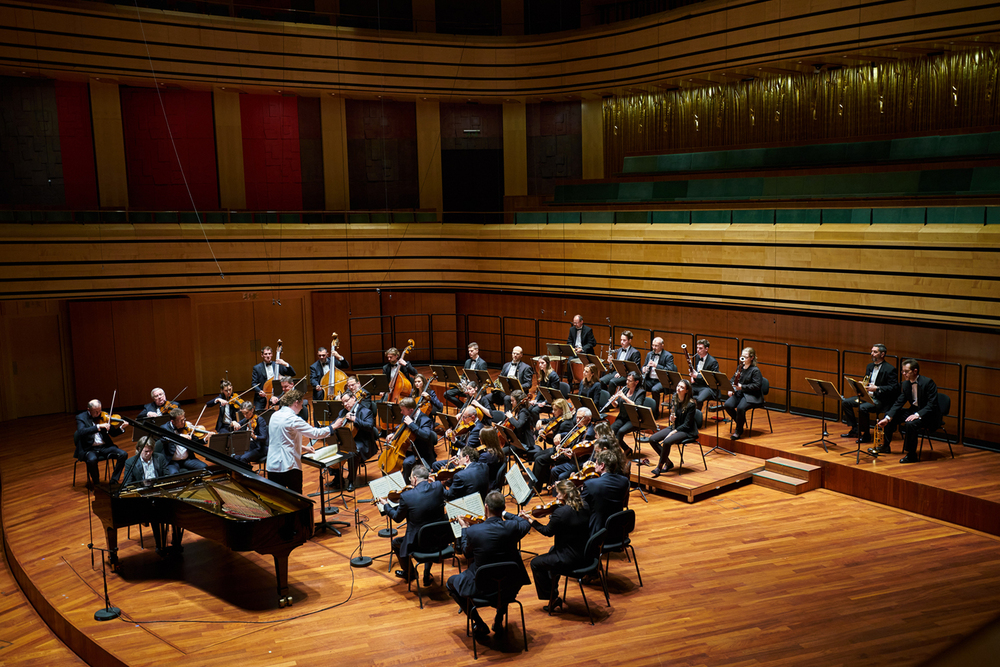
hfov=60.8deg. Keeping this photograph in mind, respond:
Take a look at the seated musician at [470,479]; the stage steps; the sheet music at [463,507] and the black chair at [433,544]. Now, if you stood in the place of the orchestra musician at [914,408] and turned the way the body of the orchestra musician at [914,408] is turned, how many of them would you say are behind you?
0

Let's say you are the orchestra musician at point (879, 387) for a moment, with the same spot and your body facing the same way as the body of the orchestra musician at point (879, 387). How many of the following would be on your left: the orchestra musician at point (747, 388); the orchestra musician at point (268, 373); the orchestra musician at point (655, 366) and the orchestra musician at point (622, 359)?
0

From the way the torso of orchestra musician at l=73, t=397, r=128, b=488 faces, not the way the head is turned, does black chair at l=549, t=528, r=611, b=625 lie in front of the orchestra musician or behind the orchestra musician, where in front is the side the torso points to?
in front

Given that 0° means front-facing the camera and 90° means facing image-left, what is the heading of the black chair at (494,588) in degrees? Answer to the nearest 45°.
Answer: approximately 135°

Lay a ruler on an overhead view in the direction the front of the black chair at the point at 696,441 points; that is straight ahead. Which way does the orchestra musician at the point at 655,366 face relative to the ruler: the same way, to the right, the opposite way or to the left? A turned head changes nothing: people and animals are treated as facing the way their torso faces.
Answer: the same way

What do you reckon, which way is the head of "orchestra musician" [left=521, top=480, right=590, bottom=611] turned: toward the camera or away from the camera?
away from the camera

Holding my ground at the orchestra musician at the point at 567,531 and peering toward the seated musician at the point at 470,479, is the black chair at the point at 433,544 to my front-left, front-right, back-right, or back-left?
front-left

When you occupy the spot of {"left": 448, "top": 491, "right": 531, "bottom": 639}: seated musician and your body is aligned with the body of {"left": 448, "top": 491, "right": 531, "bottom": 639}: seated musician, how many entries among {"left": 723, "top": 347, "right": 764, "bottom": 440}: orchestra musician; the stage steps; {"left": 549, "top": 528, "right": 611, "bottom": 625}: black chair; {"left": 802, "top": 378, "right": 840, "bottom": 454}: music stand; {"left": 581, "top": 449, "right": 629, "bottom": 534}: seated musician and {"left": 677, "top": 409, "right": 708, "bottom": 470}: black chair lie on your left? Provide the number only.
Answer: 0

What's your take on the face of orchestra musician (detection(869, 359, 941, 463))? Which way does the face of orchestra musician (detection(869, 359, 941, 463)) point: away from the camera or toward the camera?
toward the camera

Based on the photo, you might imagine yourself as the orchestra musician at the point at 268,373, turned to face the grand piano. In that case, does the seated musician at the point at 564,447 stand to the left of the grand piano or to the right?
left

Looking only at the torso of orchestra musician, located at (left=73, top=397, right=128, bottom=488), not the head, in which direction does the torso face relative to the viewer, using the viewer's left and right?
facing the viewer and to the right of the viewer

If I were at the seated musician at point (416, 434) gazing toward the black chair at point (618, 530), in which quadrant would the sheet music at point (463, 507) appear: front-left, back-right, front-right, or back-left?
front-right

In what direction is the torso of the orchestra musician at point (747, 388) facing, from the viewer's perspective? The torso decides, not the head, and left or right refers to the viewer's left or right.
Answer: facing the viewer and to the left of the viewer

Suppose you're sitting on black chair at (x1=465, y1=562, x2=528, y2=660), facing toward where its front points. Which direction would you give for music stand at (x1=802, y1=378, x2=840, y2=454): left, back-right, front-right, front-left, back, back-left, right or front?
right

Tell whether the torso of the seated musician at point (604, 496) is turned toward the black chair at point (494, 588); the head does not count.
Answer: no

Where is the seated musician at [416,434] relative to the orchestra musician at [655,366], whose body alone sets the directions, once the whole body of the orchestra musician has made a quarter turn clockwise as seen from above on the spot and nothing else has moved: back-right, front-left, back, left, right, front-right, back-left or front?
left

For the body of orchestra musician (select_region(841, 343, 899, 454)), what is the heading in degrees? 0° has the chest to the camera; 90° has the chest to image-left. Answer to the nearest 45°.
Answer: approximately 45°

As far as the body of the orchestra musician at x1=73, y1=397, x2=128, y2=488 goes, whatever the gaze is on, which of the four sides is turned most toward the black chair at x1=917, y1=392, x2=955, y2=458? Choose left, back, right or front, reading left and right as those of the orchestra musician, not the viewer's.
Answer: front

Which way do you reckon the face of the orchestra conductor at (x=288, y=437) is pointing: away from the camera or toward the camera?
away from the camera

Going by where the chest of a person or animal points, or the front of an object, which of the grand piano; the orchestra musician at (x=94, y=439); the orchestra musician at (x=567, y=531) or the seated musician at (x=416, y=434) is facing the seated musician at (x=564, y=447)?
the orchestra musician at (x=94, y=439)
